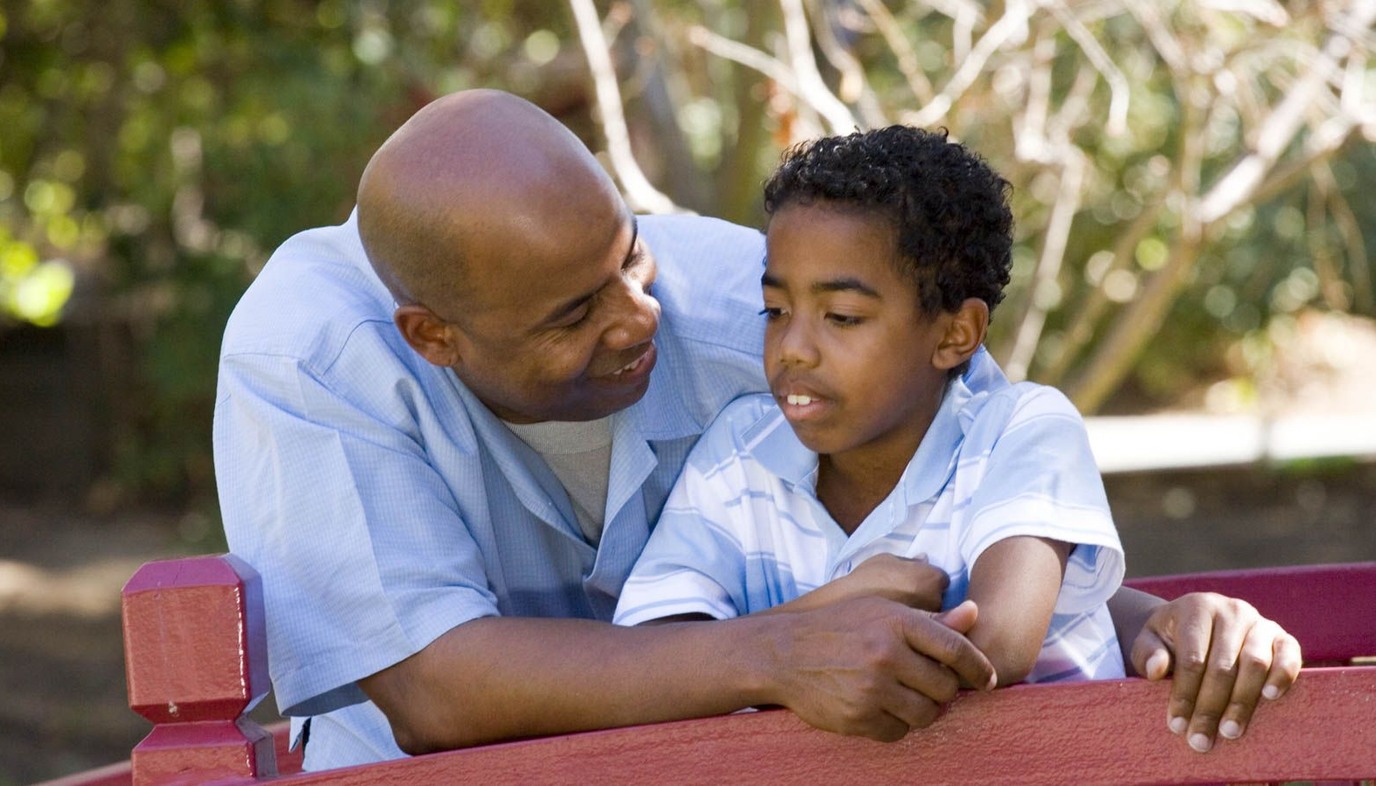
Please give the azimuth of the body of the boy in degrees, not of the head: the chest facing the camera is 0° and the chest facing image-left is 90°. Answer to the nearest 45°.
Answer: approximately 45°

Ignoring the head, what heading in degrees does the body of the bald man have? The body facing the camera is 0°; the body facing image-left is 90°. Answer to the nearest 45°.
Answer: approximately 315°

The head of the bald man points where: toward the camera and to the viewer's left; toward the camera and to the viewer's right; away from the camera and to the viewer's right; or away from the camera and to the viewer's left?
toward the camera and to the viewer's right
